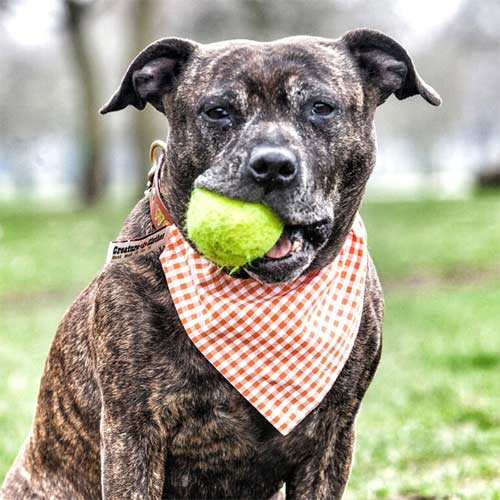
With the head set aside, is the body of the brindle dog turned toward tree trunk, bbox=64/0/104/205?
no

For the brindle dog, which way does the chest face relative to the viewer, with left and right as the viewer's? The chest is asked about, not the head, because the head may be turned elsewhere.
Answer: facing the viewer and to the right of the viewer
